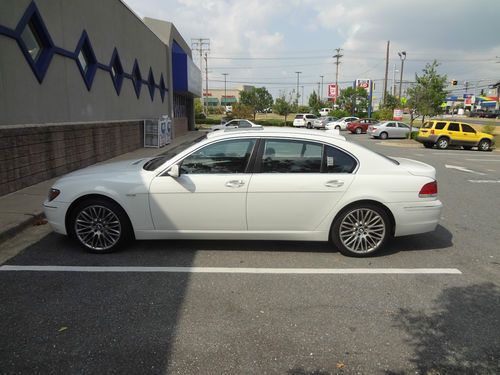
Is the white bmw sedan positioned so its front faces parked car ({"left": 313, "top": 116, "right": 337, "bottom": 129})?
no

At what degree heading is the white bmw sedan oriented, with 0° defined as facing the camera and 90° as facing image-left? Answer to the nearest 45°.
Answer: approximately 90°

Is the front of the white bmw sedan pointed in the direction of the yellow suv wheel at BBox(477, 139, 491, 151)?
no

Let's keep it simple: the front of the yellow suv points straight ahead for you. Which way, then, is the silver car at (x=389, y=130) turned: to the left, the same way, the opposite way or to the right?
the same way

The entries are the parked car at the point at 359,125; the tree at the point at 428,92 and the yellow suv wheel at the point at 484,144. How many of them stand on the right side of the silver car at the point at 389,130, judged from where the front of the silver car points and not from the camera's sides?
2

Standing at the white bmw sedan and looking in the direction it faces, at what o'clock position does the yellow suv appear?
The yellow suv is roughly at 4 o'clock from the white bmw sedan.
